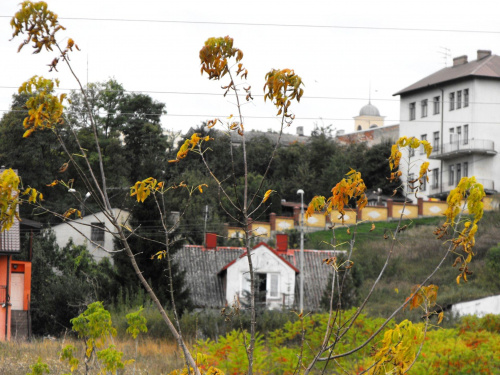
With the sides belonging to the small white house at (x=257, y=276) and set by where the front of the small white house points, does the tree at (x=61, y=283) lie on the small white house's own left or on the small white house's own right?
on the small white house's own right

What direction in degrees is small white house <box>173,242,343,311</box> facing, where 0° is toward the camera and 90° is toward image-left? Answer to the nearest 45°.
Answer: approximately 0°
